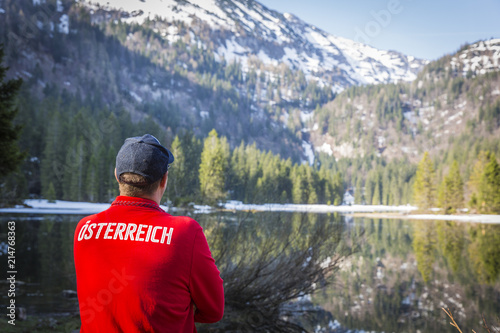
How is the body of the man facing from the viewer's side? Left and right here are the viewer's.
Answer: facing away from the viewer and to the right of the viewer

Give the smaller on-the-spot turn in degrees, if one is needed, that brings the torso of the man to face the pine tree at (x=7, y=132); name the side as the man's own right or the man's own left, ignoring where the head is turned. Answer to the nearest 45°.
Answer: approximately 45° to the man's own left
